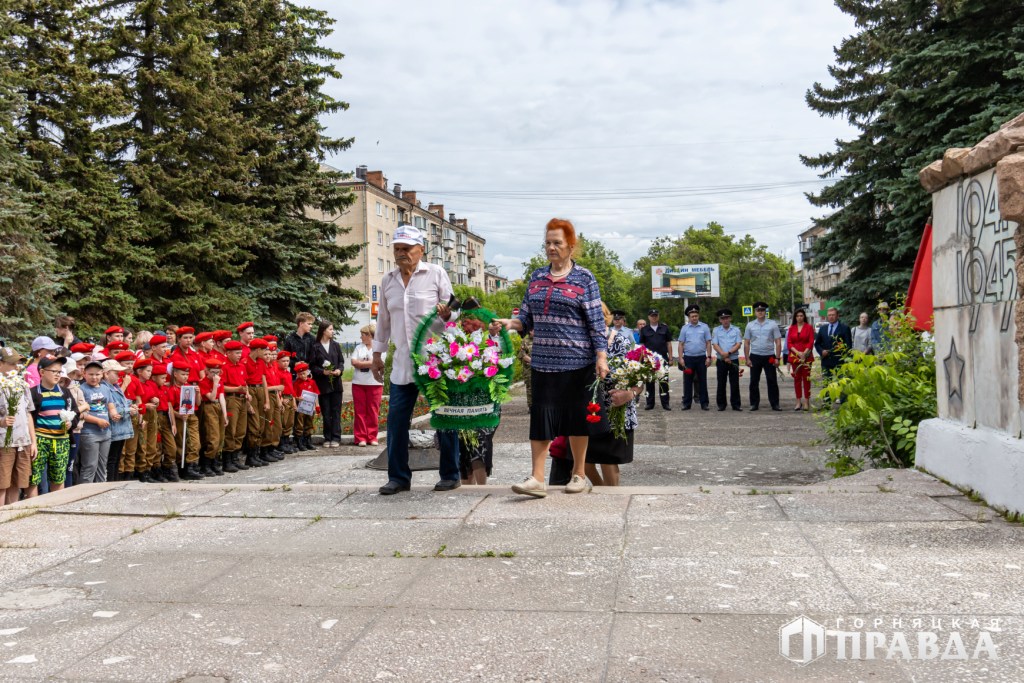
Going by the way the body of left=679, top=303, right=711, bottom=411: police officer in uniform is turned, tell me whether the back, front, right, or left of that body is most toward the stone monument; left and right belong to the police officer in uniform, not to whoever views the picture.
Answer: front

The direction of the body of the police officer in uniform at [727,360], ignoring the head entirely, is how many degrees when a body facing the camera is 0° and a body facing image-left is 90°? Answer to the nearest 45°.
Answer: approximately 0°

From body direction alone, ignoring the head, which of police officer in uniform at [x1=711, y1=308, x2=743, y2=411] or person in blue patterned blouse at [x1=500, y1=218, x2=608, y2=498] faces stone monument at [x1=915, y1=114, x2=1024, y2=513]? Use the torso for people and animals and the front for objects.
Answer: the police officer in uniform

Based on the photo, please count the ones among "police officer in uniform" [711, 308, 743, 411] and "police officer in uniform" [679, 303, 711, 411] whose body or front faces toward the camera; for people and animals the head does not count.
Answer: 2

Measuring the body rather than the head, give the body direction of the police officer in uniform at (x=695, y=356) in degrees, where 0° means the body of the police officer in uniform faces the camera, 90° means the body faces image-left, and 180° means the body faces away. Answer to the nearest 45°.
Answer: approximately 0°

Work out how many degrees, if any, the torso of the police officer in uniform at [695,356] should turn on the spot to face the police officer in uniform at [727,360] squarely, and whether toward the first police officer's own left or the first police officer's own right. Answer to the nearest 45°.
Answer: approximately 45° to the first police officer's own left

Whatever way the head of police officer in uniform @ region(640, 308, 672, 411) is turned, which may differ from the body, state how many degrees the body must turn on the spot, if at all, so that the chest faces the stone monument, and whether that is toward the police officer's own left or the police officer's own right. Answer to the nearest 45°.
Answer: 0° — they already face it

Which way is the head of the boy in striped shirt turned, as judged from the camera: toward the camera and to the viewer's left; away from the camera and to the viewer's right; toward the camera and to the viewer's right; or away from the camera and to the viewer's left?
toward the camera and to the viewer's right

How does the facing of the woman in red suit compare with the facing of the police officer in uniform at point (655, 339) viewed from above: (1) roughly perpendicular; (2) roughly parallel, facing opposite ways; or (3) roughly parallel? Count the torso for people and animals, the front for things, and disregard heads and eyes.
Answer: roughly parallel

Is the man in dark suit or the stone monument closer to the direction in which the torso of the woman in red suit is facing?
the stone monument

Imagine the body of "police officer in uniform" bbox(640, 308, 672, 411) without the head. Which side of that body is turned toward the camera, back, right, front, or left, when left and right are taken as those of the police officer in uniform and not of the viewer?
front

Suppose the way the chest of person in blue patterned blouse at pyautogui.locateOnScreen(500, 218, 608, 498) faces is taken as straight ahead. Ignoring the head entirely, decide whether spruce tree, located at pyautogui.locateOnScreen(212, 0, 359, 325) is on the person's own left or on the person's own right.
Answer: on the person's own right

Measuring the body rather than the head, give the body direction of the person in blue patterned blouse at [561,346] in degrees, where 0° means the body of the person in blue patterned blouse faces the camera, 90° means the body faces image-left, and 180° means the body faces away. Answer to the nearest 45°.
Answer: approximately 45°

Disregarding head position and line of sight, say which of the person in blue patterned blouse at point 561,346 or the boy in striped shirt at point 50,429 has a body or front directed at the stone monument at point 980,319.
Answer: the boy in striped shirt

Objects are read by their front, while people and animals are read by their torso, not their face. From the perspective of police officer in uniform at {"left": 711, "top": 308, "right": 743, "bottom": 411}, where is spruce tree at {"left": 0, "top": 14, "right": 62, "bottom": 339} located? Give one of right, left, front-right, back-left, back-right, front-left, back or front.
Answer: right

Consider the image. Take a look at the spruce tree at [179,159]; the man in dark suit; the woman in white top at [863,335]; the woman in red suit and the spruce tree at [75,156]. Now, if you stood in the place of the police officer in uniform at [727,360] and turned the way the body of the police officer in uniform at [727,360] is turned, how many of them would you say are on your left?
3
